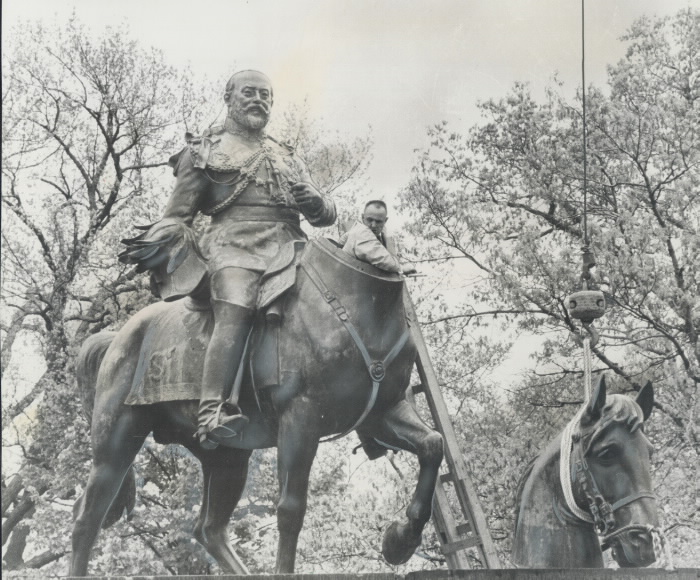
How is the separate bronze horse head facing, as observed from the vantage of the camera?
facing the viewer and to the right of the viewer

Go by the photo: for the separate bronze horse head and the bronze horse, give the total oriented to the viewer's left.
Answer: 0

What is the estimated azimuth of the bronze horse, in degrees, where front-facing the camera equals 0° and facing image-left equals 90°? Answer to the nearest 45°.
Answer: approximately 315°
